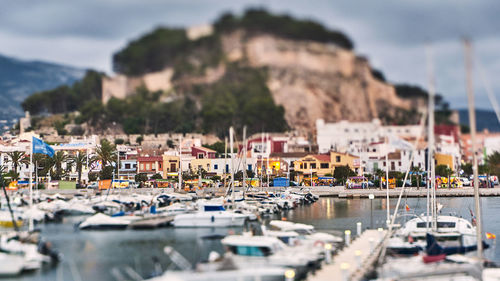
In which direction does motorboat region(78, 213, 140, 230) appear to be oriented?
to the viewer's right
